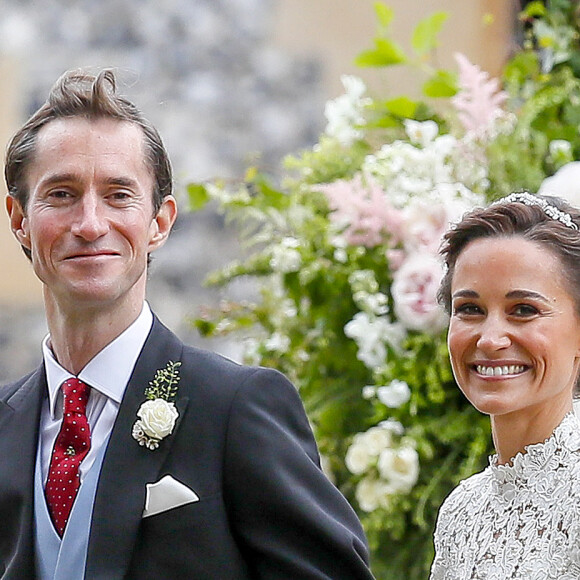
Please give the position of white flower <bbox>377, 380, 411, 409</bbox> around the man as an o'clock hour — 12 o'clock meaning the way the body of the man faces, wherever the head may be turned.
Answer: The white flower is roughly at 6 o'clock from the man.

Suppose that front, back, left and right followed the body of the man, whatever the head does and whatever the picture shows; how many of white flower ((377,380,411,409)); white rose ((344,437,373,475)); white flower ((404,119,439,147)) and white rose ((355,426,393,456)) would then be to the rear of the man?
4

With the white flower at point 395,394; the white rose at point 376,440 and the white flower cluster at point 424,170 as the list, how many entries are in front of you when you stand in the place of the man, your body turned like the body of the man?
0

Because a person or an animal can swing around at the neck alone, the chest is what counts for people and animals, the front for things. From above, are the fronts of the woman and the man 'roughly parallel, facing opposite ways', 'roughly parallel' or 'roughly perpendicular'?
roughly parallel

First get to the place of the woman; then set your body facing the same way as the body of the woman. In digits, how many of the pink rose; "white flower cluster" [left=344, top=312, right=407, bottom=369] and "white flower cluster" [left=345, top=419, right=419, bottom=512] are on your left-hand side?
0

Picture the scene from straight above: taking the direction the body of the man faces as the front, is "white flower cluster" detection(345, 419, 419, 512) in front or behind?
behind

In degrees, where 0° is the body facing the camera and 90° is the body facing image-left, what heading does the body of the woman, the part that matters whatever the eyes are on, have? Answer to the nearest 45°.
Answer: approximately 45°

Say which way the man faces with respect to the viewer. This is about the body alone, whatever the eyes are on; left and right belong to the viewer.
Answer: facing the viewer and to the left of the viewer

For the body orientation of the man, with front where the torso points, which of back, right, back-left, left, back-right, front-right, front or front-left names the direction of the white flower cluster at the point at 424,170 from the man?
back

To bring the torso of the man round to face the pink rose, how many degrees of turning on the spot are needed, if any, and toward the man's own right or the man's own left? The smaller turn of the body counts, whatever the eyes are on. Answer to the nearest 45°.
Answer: approximately 180°

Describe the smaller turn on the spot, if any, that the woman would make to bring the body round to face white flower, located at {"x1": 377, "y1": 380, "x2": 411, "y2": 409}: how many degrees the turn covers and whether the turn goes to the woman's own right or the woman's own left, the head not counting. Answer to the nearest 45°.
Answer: approximately 135° to the woman's own right

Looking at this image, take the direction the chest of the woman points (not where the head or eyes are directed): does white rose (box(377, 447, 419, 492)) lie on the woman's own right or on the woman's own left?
on the woman's own right

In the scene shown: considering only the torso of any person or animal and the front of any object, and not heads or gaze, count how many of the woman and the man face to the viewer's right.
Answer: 0

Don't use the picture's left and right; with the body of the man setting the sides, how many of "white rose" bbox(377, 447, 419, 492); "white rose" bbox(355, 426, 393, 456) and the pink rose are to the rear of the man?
3

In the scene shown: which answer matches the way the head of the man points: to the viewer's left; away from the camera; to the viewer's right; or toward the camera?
toward the camera

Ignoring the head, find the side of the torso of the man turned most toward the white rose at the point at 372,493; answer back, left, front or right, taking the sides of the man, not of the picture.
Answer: back
